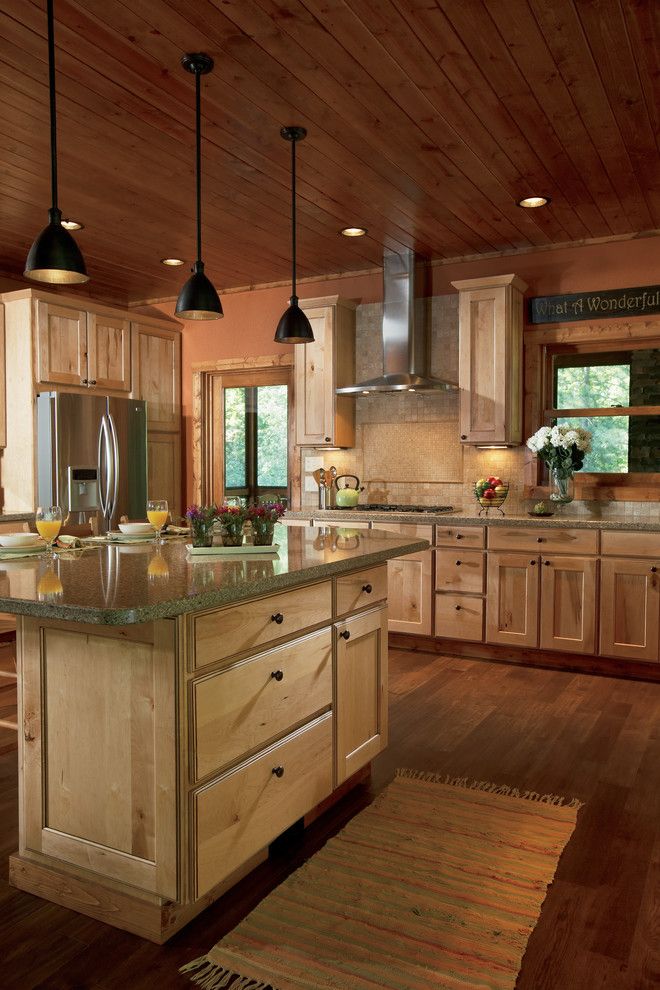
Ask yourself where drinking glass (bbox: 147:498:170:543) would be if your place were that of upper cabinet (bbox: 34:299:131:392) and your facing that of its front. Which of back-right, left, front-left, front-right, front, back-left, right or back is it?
front-right

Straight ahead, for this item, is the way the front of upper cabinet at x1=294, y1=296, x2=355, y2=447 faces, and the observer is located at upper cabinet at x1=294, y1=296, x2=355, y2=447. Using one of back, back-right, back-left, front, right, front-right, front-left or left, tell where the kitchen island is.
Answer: front-left

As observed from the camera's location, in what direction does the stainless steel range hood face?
facing the viewer and to the left of the viewer

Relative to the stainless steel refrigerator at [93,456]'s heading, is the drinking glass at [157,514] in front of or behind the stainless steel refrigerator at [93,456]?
in front

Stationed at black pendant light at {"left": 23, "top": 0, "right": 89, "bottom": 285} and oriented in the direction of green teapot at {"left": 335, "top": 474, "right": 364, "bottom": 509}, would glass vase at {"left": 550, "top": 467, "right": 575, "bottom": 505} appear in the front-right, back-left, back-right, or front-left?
front-right

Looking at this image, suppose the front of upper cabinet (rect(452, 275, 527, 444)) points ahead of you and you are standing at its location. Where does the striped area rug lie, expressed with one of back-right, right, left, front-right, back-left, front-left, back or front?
front-left

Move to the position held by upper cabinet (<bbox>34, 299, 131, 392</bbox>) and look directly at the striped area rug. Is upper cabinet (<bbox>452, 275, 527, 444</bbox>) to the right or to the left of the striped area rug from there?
left

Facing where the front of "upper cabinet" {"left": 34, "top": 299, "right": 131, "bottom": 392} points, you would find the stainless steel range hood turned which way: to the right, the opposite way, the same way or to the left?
to the right

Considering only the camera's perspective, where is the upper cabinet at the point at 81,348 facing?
facing the viewer and to the right of the viewer

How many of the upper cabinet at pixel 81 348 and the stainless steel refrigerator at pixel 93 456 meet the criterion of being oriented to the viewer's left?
0

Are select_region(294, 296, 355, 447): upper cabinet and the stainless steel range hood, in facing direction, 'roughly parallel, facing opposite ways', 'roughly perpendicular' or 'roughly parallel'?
roughly parallel

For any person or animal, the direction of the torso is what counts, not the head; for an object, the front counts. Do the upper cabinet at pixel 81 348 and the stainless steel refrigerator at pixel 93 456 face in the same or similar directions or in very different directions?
same or similar directions

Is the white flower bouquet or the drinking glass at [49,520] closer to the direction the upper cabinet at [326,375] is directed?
the drinking glass

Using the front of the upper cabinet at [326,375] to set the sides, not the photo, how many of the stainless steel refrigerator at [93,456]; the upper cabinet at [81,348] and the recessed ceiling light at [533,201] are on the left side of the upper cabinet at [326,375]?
1
